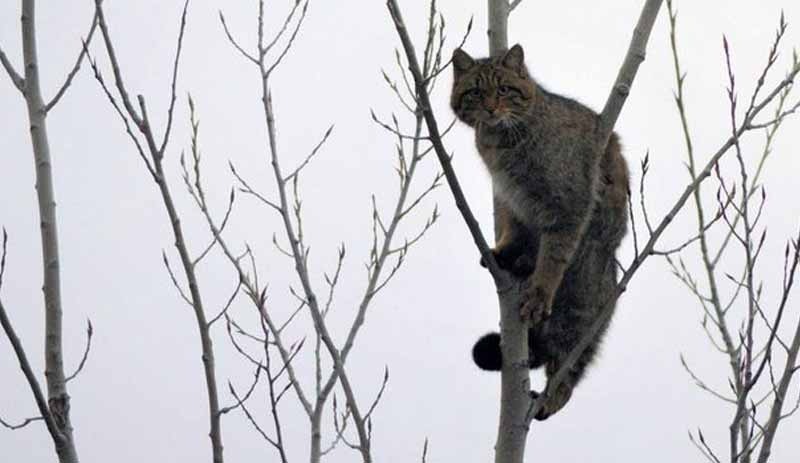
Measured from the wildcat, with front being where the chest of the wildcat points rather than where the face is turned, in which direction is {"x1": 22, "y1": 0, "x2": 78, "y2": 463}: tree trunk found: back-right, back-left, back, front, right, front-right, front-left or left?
front

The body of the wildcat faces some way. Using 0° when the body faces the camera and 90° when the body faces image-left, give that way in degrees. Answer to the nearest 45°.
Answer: approximately 45°

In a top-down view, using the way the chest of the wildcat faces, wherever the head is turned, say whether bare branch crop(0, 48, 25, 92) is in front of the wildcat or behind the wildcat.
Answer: in front
